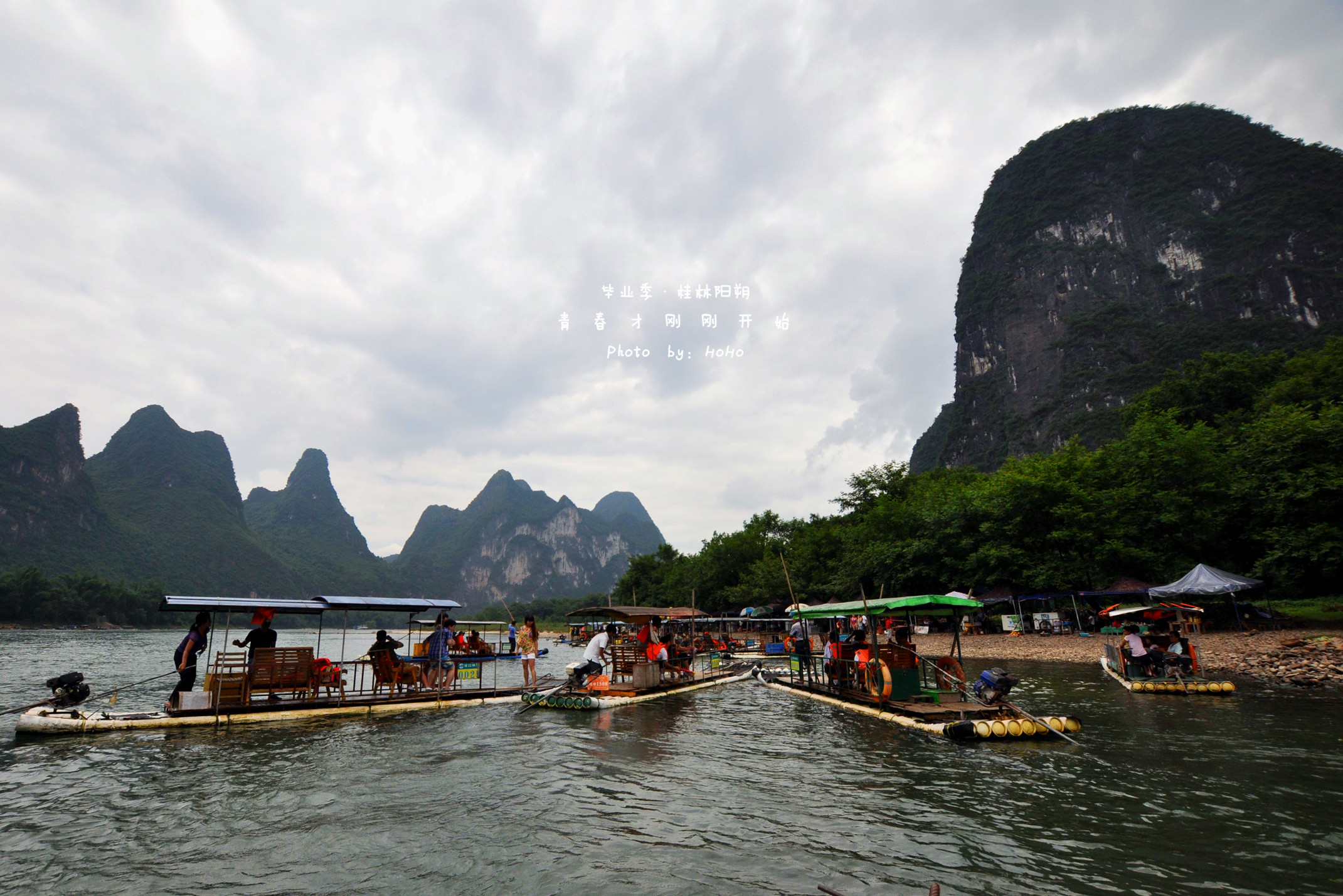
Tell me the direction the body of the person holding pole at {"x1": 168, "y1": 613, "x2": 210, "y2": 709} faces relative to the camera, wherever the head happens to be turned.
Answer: to the viewer's right

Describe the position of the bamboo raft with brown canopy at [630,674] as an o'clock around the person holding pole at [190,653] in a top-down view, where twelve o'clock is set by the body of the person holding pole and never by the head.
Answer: The bamboo raft with brown canopy is roughly at 12 o'clock from the person holding pole.

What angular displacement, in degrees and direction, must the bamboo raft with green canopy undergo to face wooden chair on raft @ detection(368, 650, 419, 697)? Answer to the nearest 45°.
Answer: approximately 45° to its left
